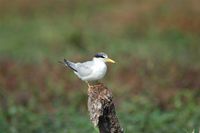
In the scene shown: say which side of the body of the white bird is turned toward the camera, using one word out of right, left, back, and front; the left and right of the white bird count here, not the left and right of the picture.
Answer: right
